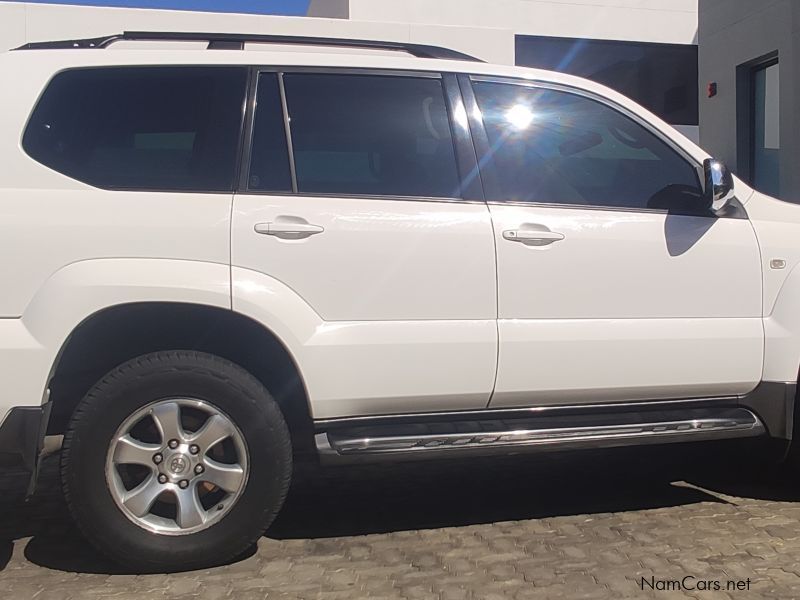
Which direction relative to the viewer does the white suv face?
to the viewer's right
